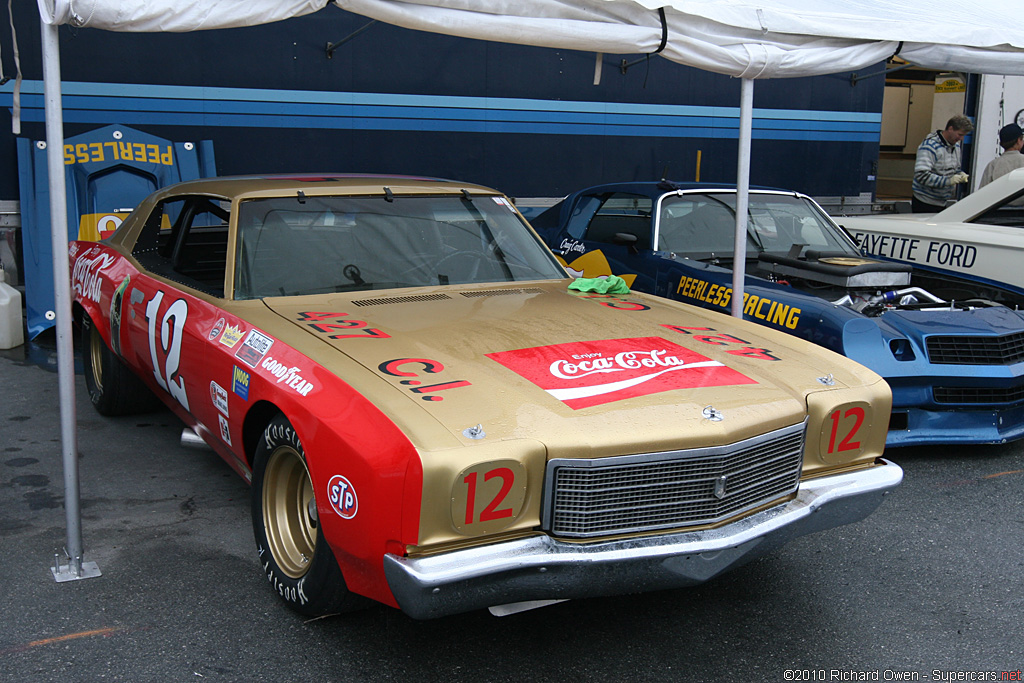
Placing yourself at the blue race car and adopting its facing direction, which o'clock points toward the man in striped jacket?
The man in striped jacket is roughly at 8 o'clock from the blue race car.

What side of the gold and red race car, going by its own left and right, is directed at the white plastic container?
back

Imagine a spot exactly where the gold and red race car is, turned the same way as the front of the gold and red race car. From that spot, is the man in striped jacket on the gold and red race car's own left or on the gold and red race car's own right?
on the gold and red race car's own left

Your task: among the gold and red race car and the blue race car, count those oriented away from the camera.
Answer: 0

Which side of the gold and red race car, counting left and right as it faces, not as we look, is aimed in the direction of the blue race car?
left

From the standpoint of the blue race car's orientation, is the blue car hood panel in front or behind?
behind

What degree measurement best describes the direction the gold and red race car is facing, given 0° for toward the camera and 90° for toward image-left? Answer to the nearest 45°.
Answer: approximately 315°

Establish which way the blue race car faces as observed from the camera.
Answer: facing the viewer and to the right of the viewer

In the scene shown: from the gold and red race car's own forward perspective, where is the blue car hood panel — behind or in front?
behind
